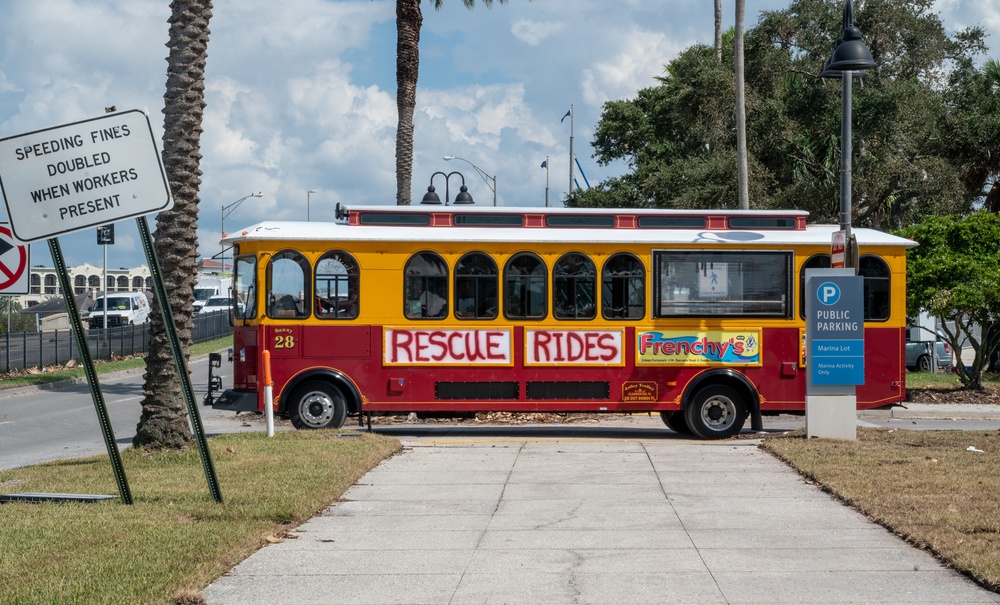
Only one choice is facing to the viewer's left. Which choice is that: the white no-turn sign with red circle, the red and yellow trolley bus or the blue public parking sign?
the red and yellow trolley bus

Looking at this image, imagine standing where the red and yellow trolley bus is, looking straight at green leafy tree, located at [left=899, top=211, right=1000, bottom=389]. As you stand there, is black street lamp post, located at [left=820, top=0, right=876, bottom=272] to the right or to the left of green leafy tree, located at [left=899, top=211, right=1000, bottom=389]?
right

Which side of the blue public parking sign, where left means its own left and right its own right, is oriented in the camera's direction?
front

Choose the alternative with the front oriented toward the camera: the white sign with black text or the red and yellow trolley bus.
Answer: the white sign with black text

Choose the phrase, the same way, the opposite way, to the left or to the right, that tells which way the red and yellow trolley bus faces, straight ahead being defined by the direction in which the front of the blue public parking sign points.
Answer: to the right

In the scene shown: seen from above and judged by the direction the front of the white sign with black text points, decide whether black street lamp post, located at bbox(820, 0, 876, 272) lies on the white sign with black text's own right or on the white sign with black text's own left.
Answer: on the white sign with black text's own left

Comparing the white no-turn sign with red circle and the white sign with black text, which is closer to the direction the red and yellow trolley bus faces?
the white no-turn sign with red circle

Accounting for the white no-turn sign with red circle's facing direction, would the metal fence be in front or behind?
behind

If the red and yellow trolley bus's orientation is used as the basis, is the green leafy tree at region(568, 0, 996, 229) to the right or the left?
on its right

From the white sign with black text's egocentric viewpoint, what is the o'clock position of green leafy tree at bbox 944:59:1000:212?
The green leafy tree is roughly at 8 o'clock from the white sign with black text.

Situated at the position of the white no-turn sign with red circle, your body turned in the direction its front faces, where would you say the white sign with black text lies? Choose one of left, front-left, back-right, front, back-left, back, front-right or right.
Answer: front

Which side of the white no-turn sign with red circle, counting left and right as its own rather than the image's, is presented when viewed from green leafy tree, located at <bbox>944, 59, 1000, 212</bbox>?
left

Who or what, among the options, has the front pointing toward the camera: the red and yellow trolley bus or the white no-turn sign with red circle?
the white no-turn sign with red circle

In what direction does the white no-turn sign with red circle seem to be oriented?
toward the camera

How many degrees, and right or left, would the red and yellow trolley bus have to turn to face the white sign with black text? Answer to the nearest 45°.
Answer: approximately 45° to its left

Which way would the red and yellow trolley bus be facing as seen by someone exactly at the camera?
facing to the left of the viewer

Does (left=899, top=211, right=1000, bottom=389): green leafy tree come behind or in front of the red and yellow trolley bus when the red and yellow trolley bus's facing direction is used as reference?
behind
